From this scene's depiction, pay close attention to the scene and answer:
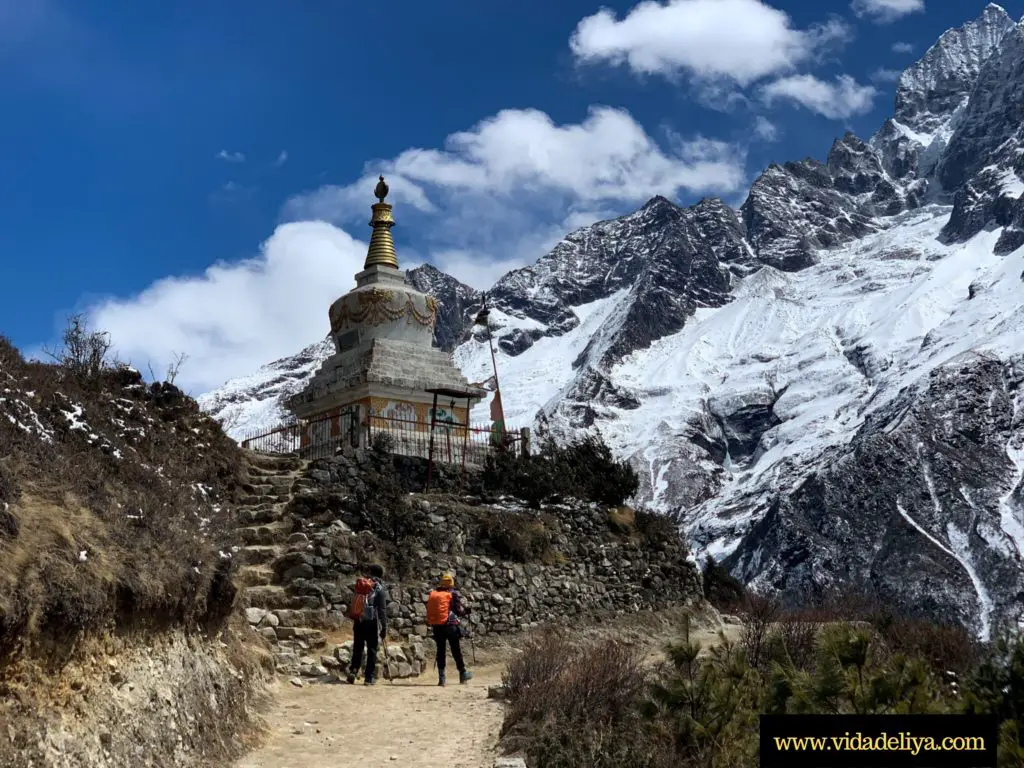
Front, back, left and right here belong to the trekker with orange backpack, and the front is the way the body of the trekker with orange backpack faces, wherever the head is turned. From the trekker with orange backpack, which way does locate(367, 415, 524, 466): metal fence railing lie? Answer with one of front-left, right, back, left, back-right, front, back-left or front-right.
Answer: front-left

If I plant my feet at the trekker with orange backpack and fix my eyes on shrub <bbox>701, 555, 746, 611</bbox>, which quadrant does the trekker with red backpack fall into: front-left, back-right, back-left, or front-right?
back-left

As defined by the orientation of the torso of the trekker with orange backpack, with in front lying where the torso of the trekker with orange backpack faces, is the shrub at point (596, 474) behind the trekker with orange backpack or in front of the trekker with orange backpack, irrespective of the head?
in front

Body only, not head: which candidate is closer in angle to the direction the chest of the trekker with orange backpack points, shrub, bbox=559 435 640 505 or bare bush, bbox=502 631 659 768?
the shrub

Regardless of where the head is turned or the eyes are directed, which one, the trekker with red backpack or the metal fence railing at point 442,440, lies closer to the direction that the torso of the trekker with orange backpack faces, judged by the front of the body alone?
the metal fence railing

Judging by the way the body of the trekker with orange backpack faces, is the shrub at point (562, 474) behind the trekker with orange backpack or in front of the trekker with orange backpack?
in front

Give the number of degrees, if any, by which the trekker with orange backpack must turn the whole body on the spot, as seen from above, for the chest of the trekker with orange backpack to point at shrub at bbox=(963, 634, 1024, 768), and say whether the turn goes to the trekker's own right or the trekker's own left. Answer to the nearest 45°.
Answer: approximately 90° to the trekker's own right

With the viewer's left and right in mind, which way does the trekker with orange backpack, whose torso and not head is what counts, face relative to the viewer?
facing away from the viewer and to the right of the viewer
